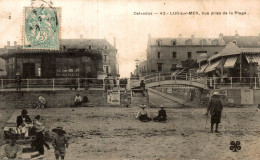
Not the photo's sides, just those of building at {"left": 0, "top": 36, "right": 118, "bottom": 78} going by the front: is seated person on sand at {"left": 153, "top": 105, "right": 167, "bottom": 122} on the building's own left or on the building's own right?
on the building's own left
